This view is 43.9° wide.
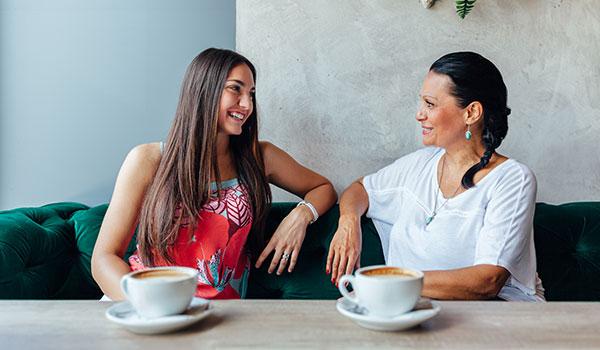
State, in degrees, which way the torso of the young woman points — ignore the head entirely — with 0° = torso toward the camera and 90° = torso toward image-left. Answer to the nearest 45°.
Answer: approximately 315°

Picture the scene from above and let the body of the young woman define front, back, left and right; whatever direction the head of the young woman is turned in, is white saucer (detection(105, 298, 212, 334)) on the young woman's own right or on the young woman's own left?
on the young woman's own right

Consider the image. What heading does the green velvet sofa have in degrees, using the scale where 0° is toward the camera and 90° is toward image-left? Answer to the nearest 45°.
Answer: approximately 0°

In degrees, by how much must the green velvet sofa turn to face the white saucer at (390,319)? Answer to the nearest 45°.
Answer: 0° — it already faces it

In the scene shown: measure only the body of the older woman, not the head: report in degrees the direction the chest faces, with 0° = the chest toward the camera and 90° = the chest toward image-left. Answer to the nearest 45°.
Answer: approximately 45°

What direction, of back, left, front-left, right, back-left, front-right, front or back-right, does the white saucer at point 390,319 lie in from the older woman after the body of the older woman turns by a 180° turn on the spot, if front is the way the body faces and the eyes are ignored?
back-right

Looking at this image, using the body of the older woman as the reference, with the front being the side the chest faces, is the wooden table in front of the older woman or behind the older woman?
in front

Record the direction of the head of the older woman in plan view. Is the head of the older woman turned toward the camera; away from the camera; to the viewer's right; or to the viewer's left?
to the viewer's left
